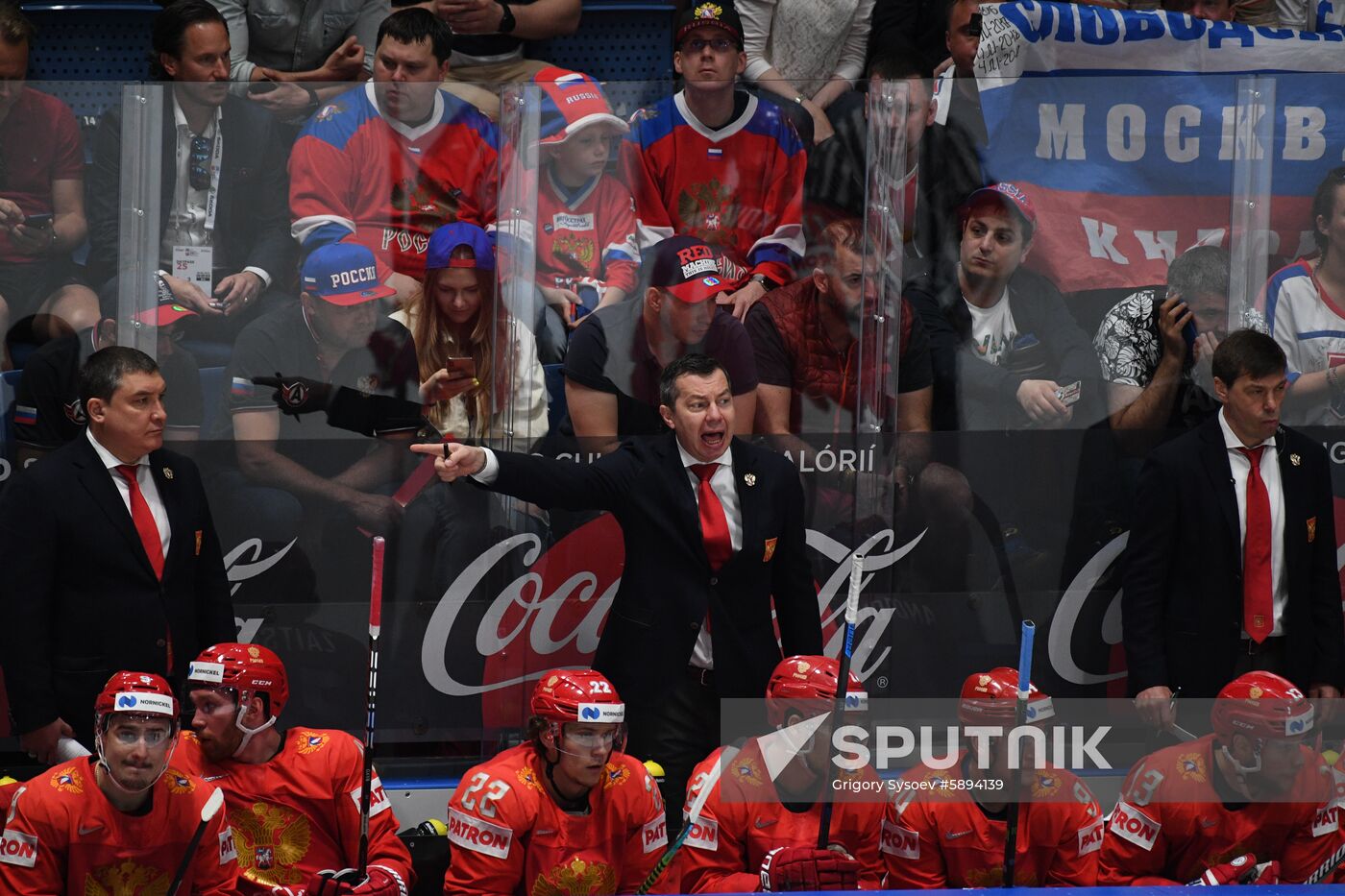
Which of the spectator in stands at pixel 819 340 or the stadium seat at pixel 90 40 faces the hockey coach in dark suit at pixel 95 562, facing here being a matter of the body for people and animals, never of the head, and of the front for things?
the stadium seat

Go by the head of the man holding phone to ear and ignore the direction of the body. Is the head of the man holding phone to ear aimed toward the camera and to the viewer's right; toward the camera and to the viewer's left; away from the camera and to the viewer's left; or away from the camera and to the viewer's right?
toward the camera and to the viewer's right

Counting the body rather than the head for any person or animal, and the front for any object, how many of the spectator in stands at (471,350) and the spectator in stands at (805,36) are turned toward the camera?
2

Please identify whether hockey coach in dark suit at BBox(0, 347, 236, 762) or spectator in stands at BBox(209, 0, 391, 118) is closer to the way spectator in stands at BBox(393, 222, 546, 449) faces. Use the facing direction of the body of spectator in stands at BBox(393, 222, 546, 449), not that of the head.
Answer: the hockey coach in dark suit

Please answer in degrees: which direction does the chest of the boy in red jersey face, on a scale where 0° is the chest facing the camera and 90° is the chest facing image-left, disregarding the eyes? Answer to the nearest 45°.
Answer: approximately 0°

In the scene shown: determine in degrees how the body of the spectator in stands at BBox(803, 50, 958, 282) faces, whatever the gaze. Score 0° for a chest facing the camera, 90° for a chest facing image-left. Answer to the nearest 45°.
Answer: approximately 0°

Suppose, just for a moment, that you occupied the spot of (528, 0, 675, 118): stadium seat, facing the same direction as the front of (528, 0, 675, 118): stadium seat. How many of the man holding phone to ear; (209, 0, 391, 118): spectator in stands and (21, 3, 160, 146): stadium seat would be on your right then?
2

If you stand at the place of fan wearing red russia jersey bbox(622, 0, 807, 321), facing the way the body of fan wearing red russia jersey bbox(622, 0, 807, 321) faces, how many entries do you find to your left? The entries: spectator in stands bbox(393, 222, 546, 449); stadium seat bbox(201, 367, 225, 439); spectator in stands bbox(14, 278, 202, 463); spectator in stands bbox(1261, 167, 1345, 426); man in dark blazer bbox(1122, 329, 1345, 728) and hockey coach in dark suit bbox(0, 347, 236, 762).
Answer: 2
